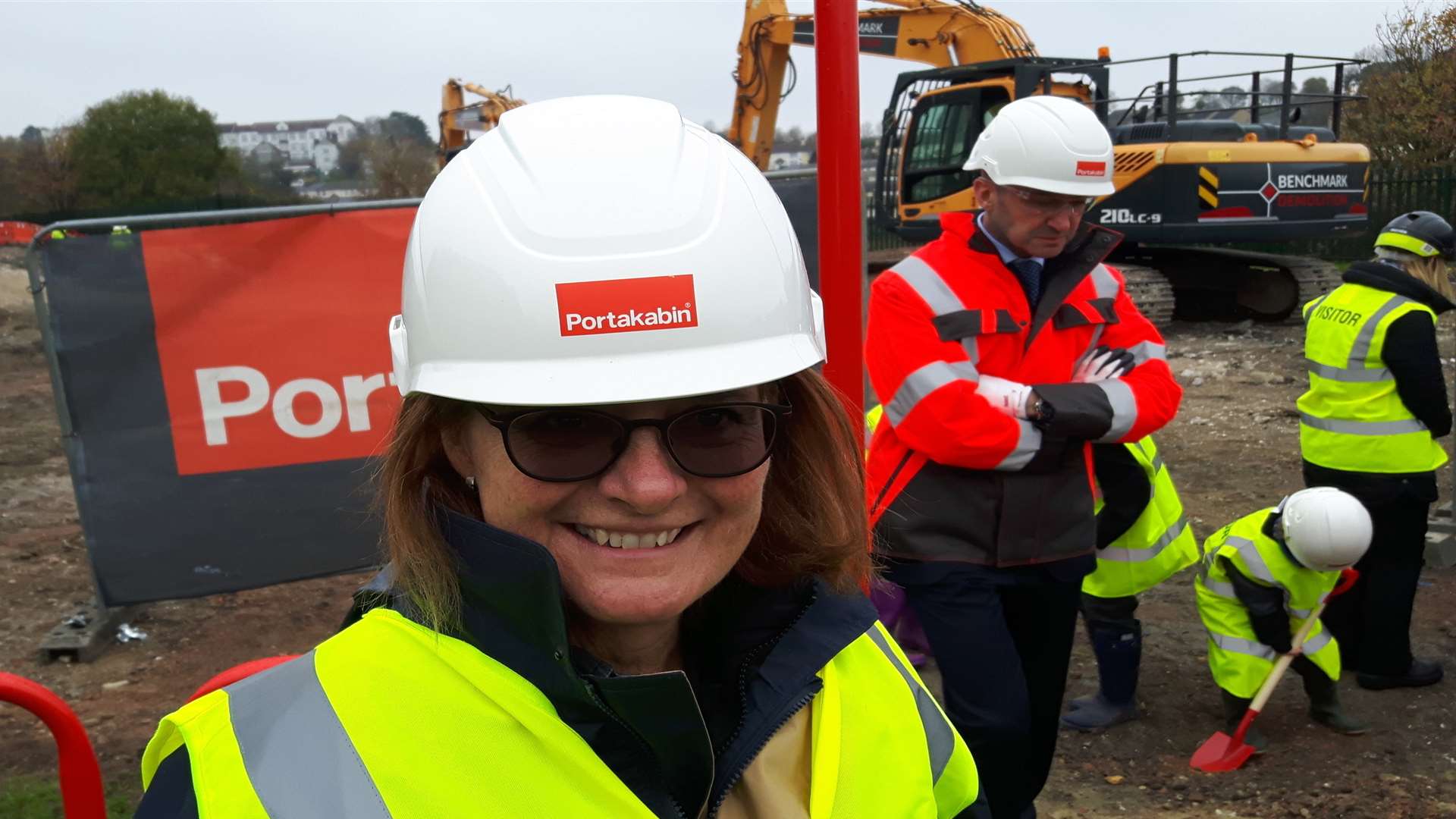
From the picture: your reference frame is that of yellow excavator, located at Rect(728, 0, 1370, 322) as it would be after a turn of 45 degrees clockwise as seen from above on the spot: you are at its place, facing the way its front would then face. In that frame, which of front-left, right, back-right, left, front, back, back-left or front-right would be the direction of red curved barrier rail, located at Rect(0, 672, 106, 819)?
back-left

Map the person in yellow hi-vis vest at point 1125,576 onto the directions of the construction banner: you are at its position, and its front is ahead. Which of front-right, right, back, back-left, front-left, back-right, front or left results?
front-left

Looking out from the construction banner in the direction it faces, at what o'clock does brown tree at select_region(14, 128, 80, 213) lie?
The brown tree is roughly at 6 o'clock from the construction banner.

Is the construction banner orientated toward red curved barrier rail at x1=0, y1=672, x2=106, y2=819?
yes

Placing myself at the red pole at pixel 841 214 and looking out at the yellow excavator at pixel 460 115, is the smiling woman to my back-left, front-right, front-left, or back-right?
back-left

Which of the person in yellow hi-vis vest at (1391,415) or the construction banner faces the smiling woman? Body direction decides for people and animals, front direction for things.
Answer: the construction banner

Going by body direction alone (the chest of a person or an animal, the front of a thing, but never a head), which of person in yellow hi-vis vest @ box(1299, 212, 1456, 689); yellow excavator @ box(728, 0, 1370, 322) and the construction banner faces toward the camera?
the construction banner

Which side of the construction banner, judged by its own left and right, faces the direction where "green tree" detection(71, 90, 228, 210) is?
back

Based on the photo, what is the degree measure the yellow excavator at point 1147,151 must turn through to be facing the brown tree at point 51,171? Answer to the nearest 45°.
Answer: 0° — it already faces it

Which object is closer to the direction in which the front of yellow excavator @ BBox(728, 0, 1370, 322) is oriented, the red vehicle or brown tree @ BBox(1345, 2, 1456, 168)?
the red vehicle

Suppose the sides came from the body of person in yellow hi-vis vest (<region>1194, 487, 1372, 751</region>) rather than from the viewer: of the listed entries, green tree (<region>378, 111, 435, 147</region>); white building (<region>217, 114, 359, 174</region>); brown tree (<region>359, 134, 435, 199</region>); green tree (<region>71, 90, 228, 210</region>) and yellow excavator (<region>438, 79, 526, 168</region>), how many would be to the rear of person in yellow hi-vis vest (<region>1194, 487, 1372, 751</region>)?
5

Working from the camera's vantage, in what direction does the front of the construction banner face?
facing the viewer

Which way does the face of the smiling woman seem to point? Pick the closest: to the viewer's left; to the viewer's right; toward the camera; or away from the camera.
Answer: toward the camera

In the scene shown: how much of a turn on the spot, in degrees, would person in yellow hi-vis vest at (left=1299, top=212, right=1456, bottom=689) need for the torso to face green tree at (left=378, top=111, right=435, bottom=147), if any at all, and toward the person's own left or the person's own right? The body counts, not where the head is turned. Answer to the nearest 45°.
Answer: approximately 90° to the person's own left

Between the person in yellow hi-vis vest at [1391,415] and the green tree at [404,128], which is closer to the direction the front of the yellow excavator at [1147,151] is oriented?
the green tree

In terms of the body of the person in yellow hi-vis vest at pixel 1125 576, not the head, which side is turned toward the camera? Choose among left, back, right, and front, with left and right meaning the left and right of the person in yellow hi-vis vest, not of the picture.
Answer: left
